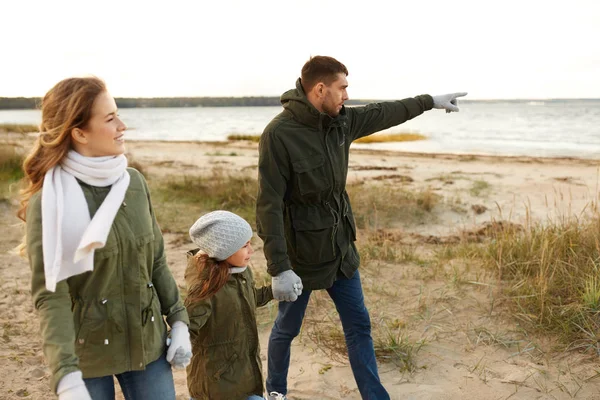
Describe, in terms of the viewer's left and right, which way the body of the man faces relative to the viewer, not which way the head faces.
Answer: facing the viewer and to the right of the viewer

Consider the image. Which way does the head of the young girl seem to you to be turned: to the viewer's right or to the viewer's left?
to the viewer's right

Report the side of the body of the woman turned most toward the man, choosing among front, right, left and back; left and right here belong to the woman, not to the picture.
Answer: left

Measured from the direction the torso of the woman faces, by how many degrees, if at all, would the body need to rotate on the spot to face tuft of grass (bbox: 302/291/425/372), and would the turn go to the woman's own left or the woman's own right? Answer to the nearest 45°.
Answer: approximately 90° to the woman's own left

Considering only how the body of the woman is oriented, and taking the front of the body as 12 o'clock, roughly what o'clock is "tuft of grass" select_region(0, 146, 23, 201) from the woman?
The tuft of grass is roughly at 7 o'clock from the woman.

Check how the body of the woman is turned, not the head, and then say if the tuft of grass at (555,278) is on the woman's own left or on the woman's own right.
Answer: on the woman's own left

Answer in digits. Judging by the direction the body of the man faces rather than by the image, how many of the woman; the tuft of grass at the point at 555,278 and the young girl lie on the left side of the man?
1

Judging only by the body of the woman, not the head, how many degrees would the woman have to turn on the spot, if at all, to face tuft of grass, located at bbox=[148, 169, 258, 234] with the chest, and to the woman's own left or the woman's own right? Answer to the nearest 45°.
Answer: approximately 135° to the woman's own left

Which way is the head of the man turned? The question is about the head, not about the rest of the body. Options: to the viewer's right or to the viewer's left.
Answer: to the viewer's right

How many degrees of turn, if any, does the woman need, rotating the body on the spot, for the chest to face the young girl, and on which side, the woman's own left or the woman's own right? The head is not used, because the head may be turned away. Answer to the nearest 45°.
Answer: approximately 90° to the woman's own left

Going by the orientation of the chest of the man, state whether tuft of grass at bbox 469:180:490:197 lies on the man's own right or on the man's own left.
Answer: on the man's own left

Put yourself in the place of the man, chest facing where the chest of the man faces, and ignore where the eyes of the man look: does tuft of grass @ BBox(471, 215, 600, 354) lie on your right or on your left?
on your left
